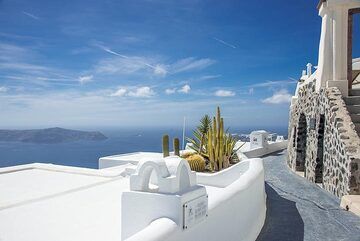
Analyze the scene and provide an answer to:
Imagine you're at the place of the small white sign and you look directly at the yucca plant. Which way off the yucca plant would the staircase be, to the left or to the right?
right

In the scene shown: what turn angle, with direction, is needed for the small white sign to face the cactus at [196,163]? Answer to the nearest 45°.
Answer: approximately 135° to its left

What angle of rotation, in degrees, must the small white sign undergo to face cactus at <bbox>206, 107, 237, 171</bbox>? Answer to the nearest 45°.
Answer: approximately 135° to its left

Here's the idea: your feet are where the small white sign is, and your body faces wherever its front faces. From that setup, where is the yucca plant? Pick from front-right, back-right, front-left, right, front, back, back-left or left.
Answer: back-left

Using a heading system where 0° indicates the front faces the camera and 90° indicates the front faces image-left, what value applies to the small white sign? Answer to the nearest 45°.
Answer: approximately 315°

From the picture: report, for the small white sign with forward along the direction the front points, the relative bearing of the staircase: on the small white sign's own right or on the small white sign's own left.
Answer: on the small white sign's own left
